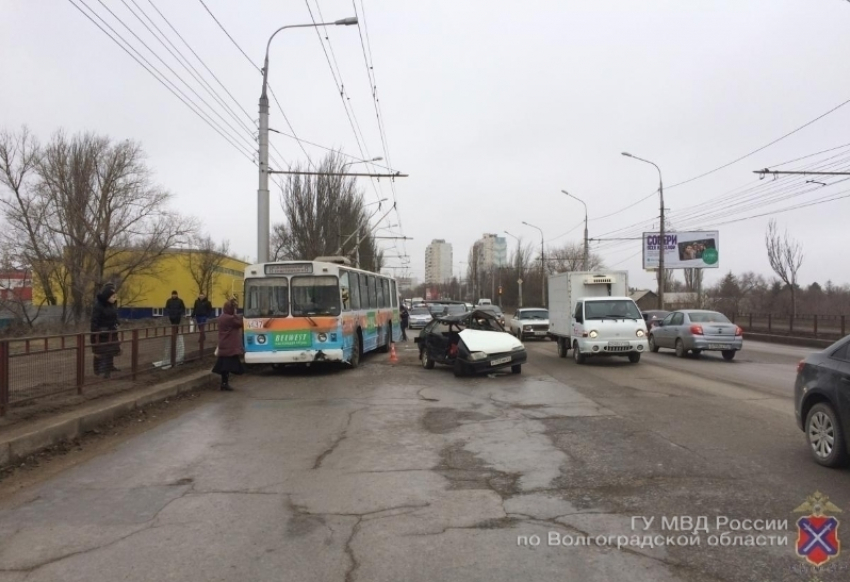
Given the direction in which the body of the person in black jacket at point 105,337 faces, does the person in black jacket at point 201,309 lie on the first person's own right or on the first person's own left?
on the first person's own left

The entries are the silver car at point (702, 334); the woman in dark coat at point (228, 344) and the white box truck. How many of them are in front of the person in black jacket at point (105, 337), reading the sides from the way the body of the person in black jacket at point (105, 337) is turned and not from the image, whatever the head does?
3

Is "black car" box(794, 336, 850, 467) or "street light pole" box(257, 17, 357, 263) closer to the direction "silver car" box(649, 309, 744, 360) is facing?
the street light pole

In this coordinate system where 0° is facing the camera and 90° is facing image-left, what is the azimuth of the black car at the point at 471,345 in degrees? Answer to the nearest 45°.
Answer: approximately 315°

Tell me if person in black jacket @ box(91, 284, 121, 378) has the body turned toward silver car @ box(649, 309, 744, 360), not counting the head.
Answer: yes

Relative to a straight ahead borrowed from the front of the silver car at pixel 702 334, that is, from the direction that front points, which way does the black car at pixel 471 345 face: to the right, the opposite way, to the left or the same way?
the opposite way

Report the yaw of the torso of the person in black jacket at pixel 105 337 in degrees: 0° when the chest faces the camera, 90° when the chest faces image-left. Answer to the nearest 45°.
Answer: approximately 270°

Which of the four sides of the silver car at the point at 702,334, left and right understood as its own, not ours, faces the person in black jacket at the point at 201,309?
left

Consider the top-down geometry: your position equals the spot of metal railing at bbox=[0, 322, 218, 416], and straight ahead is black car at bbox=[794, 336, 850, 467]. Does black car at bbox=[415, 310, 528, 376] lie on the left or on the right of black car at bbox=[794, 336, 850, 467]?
left

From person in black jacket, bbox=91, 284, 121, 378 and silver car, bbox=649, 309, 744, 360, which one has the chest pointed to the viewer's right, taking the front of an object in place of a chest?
the person in black jacket

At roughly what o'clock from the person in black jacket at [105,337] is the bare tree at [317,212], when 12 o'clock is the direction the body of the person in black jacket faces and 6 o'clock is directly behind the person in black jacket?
The bare tree is roughly at 10 o'clock from the person in black jacket.

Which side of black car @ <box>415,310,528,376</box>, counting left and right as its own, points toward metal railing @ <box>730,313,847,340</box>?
left

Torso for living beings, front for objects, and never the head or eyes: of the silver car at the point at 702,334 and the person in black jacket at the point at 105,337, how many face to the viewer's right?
1

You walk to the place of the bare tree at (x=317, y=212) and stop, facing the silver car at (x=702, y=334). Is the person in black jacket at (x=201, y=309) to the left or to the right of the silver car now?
right

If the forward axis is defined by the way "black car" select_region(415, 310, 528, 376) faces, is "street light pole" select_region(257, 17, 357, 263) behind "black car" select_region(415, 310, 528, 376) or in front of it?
behind

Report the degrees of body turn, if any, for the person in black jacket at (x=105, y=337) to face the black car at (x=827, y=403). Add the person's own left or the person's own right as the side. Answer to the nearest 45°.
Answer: approximately 45° to the person's own right

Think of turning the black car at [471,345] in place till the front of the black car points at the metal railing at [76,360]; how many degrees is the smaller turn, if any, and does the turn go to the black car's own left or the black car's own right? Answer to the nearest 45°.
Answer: approximately 90° to the black car's own right
